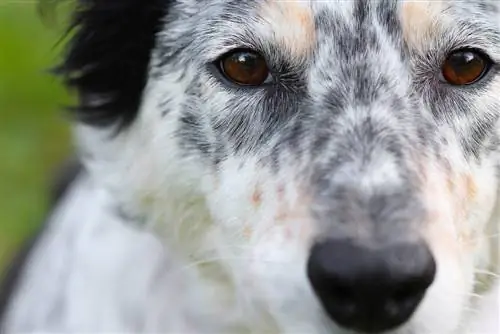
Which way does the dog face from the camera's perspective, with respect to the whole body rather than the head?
toward the camera
